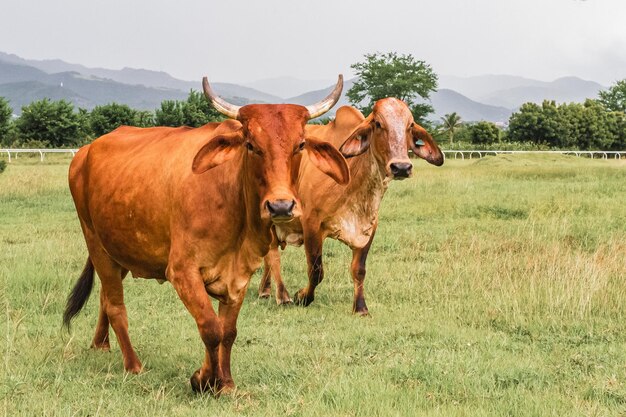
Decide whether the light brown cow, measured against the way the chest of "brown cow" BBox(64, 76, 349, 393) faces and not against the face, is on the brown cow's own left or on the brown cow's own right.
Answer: on the brown cow's own left

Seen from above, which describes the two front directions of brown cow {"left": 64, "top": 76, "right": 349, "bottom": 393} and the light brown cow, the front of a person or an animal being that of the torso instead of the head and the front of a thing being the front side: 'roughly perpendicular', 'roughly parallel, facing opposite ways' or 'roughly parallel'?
roughly parallel

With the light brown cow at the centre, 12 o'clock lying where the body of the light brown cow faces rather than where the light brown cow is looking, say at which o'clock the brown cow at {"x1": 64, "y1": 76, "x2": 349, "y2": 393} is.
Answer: The brown cow is roughly at 2 o'clock from the light brown cow.

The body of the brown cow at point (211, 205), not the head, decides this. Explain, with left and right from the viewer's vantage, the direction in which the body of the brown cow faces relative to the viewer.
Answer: facing the viewer and to the right of the viewer

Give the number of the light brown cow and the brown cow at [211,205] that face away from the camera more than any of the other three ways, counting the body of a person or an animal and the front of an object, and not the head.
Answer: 0
